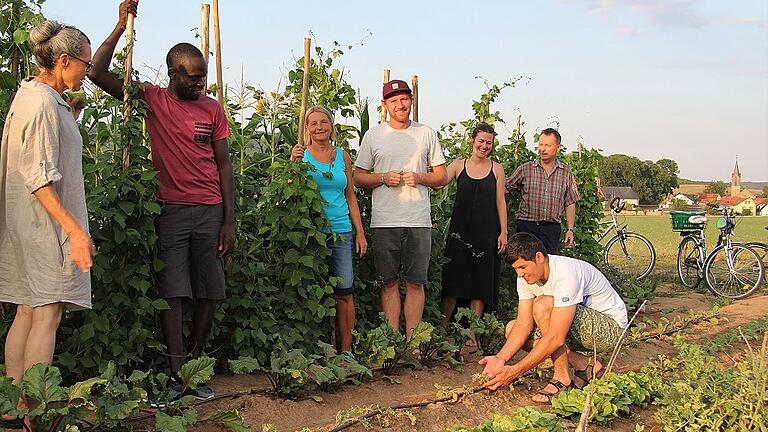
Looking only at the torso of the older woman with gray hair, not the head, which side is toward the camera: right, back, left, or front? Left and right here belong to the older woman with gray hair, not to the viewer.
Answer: right

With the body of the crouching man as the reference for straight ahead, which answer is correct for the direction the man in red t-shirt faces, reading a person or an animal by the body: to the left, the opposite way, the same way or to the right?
to the left

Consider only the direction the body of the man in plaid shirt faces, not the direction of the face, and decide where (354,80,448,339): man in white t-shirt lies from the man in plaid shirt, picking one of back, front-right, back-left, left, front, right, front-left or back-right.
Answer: front-right

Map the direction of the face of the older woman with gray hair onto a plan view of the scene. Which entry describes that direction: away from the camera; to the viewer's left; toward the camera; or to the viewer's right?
to the viewer's right

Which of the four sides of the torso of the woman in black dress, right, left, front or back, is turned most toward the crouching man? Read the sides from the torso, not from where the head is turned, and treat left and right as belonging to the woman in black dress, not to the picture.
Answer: front

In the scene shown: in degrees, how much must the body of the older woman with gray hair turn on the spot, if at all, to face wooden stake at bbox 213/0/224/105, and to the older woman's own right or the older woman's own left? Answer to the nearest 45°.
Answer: approximately 45° to the older woman's own left

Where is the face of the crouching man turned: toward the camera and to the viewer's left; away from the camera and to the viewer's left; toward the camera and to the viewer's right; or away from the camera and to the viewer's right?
toward the camera and to the viewer's left
